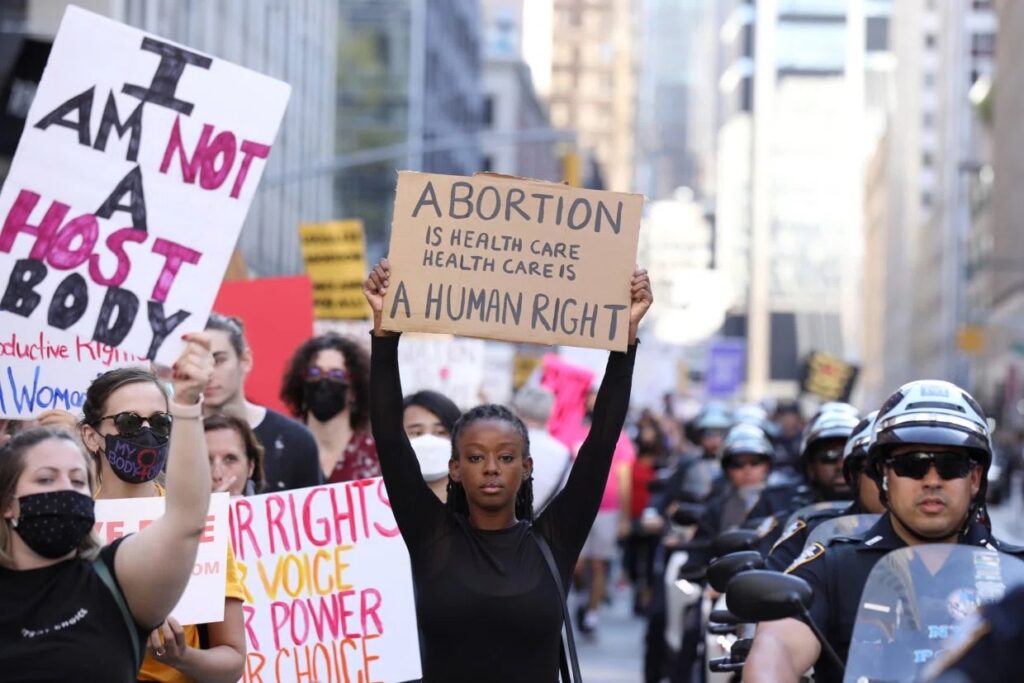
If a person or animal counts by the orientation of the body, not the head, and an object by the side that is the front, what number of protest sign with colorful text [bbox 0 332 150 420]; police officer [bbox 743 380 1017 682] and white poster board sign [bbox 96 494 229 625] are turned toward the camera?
3

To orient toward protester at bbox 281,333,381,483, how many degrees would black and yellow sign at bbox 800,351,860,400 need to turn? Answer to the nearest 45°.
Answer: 0° — it already faces them

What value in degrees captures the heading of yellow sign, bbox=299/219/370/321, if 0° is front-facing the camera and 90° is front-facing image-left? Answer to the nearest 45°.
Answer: approximately 0°

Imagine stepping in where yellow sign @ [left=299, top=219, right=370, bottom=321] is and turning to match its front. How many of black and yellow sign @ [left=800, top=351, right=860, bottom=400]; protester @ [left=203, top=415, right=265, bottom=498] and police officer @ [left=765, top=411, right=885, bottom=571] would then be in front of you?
2

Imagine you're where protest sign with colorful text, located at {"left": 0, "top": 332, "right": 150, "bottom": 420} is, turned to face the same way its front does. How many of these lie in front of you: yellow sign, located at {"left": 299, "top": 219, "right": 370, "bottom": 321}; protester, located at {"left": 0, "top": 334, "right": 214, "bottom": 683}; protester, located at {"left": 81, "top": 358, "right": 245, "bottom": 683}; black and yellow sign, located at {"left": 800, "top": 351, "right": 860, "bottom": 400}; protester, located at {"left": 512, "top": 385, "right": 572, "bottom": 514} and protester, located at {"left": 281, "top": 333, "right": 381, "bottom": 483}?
2

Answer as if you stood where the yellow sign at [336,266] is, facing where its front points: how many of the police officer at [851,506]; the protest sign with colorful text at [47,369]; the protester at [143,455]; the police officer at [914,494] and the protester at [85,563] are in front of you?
5

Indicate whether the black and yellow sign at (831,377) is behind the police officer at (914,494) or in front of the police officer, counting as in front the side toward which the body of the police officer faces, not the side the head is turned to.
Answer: behind

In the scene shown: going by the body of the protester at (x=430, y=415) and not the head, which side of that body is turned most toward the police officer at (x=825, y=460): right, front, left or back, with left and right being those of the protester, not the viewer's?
left

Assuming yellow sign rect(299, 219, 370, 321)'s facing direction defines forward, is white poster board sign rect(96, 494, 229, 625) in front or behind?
in front

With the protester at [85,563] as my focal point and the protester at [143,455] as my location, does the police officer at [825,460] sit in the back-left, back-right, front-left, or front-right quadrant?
back-left
